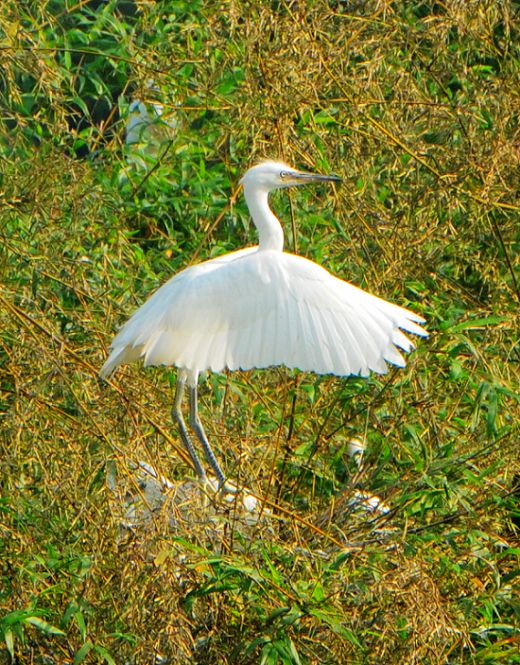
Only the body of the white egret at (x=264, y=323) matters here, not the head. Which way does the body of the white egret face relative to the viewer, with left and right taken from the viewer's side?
facing to the right of the viewer

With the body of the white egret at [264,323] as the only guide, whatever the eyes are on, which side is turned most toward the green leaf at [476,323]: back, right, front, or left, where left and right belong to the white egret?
front

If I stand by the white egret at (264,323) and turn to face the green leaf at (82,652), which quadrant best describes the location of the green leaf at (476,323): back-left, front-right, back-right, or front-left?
back-left

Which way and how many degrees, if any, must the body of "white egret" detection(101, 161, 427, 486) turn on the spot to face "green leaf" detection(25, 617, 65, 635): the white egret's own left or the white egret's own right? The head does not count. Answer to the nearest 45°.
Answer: approximately 135° to the white egret's own right

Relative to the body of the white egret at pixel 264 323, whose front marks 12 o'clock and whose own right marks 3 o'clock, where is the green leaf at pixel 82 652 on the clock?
The green leaf is roughly at 4 o'clock from the white egret.
